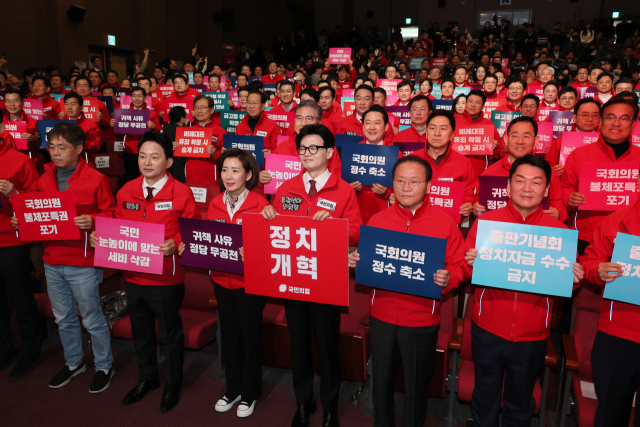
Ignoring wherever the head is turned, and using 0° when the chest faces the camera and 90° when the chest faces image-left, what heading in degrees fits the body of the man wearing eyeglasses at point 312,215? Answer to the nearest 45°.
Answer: approximately 45°

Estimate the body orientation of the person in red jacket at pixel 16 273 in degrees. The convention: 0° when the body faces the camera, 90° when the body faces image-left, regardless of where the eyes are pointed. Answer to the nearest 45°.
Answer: approximately 45°

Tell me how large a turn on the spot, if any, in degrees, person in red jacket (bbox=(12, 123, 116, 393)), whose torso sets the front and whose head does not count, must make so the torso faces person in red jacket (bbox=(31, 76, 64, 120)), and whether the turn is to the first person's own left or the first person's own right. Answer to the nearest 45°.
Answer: approximately 135° to the first person's own right

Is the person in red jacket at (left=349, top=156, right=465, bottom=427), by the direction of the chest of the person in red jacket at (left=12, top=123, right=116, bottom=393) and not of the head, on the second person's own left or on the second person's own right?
on the second person's own left

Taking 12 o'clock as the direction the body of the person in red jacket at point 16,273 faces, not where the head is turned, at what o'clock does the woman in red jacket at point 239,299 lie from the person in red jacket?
The woman in red jacket is roughly at 9 o'clock from the person in red jacket.

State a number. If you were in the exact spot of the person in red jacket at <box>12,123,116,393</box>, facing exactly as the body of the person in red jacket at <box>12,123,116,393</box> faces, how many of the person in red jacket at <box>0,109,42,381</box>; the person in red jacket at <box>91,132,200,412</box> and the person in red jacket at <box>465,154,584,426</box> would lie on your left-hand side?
2

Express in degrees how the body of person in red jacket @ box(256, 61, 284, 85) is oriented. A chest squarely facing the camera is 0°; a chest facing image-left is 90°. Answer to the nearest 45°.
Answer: approximately 0°

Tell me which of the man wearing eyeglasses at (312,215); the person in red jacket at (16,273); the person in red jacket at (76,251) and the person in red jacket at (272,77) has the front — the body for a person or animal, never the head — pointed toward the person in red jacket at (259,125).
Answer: the person in red jacket at (272,77)

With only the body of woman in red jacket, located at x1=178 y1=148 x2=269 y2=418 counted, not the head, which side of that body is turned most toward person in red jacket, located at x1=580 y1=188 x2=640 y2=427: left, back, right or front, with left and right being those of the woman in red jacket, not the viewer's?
left

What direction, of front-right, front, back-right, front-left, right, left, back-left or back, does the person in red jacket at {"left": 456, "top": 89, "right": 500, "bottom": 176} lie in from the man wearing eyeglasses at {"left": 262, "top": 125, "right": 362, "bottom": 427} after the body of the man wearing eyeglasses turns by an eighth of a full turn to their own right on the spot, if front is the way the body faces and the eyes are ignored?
back-right

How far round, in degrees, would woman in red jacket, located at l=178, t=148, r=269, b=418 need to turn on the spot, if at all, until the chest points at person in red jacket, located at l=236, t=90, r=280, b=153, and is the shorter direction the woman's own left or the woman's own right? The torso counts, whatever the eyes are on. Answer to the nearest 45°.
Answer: approximately 135° to the woman's own right

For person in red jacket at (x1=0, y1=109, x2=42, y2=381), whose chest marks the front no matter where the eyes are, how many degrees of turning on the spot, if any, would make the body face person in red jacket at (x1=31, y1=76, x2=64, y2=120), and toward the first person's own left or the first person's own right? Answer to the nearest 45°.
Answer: approximately 135° to the first person's own right
